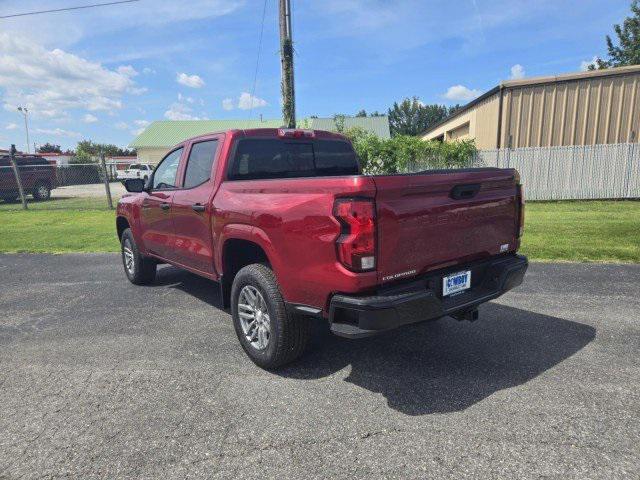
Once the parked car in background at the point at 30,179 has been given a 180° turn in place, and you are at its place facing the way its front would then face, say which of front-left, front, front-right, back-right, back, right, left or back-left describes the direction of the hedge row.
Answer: front-right

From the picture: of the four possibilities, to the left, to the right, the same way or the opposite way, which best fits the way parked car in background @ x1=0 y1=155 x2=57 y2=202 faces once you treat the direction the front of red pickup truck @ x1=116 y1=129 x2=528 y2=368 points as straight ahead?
to the left

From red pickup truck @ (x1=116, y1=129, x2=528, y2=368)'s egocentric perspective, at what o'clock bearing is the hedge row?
The hedge row is roughly at 2 o'clock from the red pickup truck.

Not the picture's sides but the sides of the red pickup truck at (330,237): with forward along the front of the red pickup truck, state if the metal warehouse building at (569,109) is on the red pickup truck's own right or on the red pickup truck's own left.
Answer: on the red pickup truck's own right

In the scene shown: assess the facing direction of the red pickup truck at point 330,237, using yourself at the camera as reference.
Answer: facing away from the viewer and to the left of the viewer

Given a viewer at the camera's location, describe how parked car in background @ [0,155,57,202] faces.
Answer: facing to the left of the viewer

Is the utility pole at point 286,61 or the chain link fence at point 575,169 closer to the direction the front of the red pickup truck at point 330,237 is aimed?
the utility pole

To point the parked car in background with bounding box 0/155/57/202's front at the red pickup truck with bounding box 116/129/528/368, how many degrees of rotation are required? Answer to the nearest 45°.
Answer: approximately 90° to its left

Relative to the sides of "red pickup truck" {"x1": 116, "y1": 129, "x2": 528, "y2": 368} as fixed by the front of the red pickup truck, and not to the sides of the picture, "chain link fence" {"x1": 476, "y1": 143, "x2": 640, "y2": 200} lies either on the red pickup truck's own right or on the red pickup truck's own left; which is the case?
on the red pickup truck's own right

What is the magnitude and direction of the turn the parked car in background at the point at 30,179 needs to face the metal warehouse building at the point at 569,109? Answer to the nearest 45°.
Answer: approximately 135° to its left
